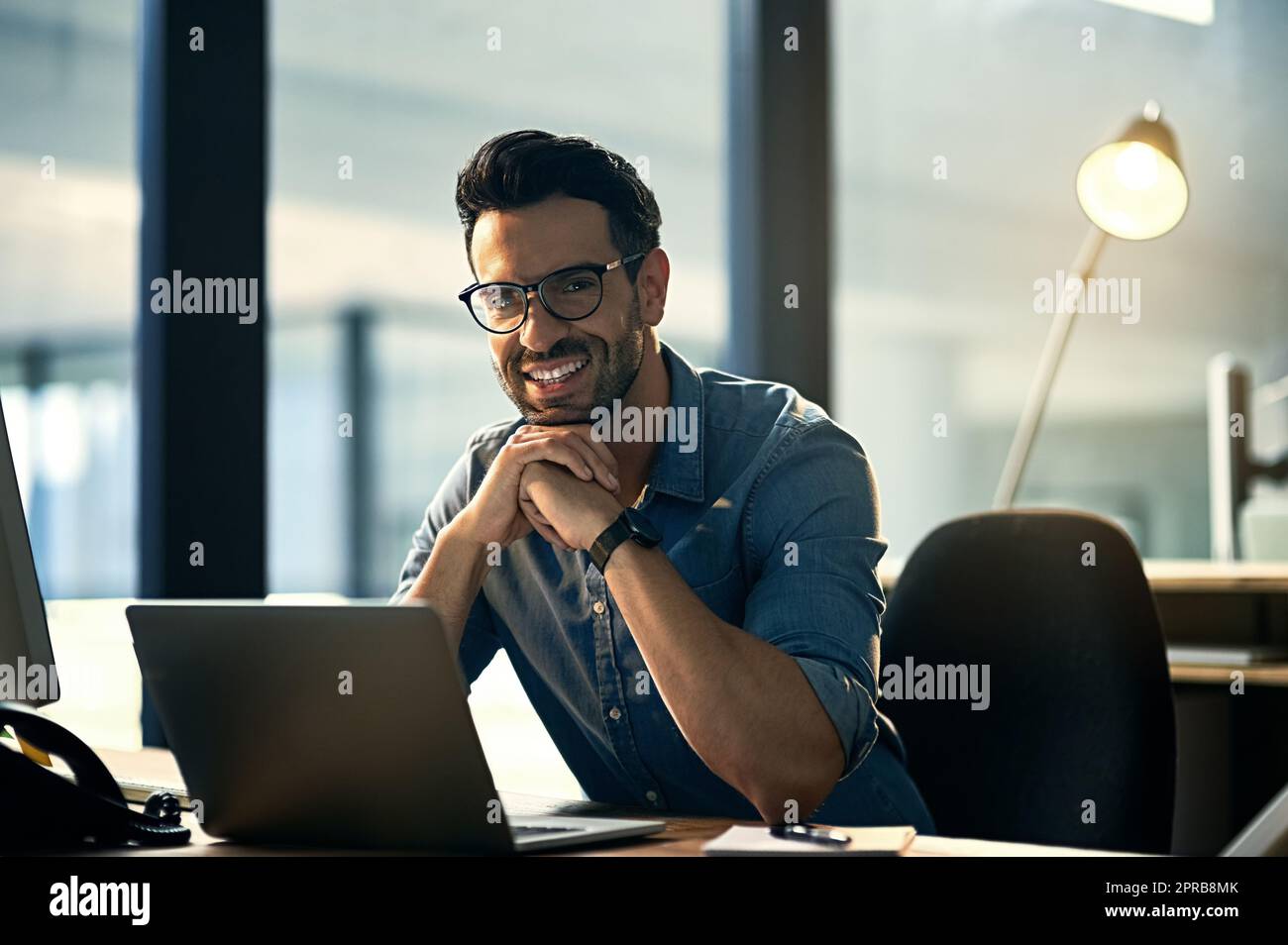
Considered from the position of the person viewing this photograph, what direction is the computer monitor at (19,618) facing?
facing away from the viewer and to the right of the viewer

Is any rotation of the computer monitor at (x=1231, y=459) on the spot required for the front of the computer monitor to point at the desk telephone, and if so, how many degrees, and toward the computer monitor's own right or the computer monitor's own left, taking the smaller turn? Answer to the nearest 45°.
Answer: approximately 90° to the computer monitor's own left

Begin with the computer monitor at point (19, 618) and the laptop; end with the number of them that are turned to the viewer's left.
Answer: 0

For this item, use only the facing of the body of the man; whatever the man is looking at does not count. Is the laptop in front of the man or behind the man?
in front

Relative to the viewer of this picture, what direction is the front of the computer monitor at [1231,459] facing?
facing to the left of the viewer
